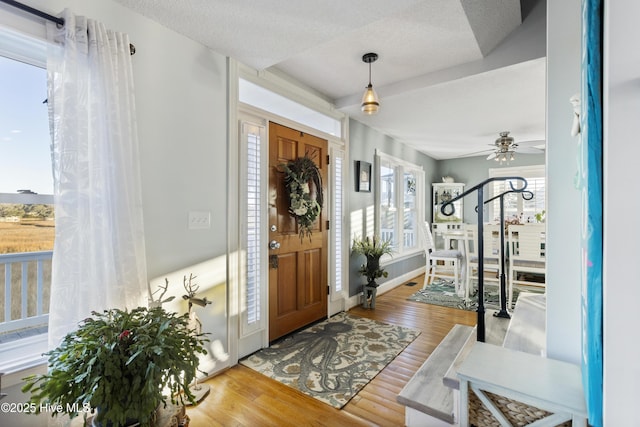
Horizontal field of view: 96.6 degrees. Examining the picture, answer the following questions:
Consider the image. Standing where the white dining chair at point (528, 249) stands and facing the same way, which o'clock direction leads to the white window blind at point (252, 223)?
The white window blind is roughly at 7 o'clock from the white dining chair.

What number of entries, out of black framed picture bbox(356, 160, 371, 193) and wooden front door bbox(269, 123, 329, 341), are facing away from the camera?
0

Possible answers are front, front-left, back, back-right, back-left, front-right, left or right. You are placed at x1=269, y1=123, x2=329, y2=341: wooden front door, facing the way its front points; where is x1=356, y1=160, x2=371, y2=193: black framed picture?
left

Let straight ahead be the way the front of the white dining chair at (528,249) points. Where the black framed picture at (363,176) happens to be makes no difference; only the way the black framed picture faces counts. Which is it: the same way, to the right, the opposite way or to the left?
to the right

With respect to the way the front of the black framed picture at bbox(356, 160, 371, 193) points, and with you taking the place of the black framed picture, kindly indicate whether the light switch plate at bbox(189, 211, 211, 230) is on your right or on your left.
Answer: on your right

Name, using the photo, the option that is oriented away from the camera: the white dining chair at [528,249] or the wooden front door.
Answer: the white dining chair

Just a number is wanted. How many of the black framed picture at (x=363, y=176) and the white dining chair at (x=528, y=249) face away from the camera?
1

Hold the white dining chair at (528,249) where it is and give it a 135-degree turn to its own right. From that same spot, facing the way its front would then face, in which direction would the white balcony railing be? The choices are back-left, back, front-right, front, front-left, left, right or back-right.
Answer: right

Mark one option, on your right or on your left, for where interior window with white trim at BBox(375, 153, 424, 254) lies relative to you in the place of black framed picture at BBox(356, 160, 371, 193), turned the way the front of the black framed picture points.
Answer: on your left

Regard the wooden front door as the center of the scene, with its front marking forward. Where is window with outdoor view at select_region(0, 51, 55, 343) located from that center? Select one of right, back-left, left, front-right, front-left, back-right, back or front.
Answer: right

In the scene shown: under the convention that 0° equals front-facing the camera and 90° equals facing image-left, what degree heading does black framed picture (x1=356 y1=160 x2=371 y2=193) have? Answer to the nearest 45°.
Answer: approximately 315°

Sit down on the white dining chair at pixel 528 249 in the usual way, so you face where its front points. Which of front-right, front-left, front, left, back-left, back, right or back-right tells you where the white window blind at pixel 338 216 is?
back-left

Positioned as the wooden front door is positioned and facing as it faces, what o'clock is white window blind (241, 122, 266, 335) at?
The white window blind is roughly at 3 o'clock from the wooden front door.
